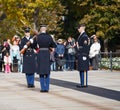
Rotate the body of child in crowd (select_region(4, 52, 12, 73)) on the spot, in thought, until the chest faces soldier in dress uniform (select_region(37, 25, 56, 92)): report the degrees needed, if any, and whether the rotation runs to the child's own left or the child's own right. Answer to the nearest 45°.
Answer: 0° — they already face them

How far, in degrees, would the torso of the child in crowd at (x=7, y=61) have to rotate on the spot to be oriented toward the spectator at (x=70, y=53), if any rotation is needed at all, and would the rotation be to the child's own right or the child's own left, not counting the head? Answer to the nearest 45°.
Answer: approximately 90° to the child's own left

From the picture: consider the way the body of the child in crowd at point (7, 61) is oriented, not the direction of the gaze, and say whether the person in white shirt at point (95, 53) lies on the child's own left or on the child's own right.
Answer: on the child's own left

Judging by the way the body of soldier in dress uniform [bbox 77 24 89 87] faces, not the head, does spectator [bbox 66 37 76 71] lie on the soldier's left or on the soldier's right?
on the soldier's right

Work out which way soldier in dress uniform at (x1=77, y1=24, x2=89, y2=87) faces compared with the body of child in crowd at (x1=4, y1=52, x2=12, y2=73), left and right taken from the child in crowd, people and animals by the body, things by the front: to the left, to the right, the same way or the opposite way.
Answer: to the right

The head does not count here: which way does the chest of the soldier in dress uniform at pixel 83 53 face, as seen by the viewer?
to the viewer's left

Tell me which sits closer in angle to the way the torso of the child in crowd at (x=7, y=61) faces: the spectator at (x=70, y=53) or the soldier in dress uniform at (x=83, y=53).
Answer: the soldier in dress uniform

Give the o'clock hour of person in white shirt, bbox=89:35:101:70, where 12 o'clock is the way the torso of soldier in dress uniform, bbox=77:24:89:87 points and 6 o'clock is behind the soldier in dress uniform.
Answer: The person in white shirt is roughly at 3 o'clock from the soldier in dress uniform.

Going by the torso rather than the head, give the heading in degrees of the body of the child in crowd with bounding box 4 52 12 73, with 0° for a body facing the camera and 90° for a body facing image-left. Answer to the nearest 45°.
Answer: approximately 0°

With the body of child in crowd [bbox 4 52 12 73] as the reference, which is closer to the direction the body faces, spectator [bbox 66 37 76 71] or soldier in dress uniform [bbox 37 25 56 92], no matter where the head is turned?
the soldier in dress uniform
